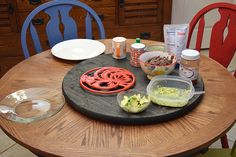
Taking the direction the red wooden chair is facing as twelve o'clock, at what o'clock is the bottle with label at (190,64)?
The bottle with label is roughly at 11 o'clock from the red wooden chair.

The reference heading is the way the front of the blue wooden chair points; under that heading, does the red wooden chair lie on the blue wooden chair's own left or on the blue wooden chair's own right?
on the blue wooden chair's own left

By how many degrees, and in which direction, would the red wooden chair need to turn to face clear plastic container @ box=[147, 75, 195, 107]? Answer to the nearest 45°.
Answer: approximately 45° to its left

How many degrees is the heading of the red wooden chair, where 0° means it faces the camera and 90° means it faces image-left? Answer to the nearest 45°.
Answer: approximately 45°

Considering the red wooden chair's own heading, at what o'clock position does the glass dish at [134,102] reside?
The glass dish is roughly at 11 o'clock from the red wooden chair.

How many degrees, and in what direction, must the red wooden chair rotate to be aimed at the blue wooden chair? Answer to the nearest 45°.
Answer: approximately 45° to its right

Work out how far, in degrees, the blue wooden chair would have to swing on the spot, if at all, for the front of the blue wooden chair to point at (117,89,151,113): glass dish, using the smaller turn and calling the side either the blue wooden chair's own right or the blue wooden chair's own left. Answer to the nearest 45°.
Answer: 0° — it already faces it

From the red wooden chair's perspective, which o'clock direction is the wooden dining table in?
The wooden dining table is roughly at 11 o'clock from the red wooden chair.

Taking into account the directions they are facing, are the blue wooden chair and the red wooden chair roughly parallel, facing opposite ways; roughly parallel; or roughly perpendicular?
roughly perpendicular

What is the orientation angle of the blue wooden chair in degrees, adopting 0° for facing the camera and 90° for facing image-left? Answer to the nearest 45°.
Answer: approximately 0°

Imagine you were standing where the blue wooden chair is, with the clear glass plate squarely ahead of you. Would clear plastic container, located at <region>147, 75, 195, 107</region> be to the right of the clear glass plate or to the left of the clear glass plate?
left

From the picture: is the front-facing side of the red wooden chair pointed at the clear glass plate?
yes
